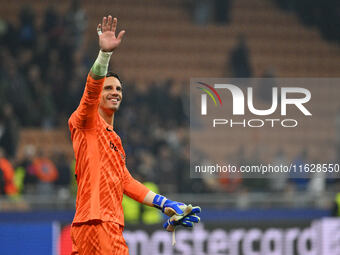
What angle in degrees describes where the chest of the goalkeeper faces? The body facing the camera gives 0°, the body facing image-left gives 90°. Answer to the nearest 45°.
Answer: approximately 315°
